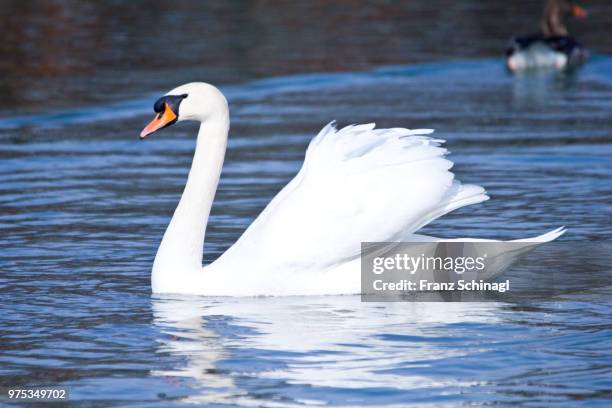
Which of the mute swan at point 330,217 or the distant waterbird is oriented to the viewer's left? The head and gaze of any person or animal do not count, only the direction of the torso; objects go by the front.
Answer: the mute swan

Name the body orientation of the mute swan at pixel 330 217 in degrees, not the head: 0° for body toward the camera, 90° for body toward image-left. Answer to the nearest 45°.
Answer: approximately 90°

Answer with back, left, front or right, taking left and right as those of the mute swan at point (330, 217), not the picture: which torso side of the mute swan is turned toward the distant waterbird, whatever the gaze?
right

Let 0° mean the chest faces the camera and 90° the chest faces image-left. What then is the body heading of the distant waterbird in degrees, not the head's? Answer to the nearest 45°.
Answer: approximately 270°

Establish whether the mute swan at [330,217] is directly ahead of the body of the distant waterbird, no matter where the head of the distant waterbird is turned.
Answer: no

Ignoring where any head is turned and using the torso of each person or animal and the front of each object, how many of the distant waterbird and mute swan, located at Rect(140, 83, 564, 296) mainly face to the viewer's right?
1
